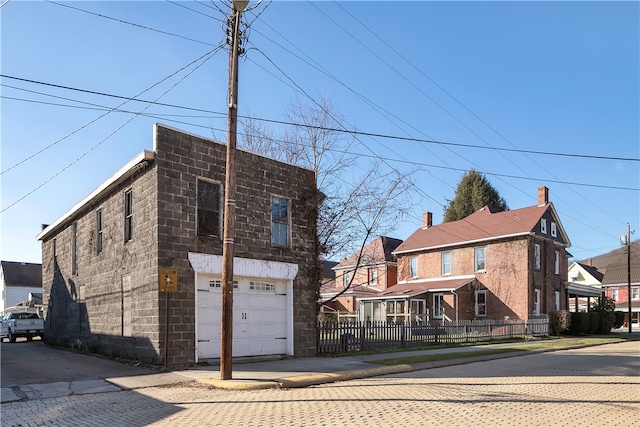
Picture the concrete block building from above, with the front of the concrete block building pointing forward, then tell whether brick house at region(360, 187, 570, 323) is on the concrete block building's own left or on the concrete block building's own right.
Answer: on the concrete block building's own left

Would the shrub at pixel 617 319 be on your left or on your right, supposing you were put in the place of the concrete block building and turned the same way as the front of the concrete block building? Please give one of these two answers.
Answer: on your left

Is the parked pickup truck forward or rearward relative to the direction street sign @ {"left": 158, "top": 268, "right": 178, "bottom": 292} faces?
rearward

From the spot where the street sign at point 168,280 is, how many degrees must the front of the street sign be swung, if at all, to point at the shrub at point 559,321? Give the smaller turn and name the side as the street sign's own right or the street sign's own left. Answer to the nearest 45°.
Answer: approximately 135° to the street sign's own left

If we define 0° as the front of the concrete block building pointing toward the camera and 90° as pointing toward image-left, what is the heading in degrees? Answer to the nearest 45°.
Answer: approximately 315°

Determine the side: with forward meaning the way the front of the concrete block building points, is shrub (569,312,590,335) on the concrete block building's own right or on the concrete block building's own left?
on the concrete block building's own left

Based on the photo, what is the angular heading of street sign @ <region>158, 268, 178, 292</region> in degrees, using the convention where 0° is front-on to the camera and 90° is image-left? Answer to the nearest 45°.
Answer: approximately 0°
